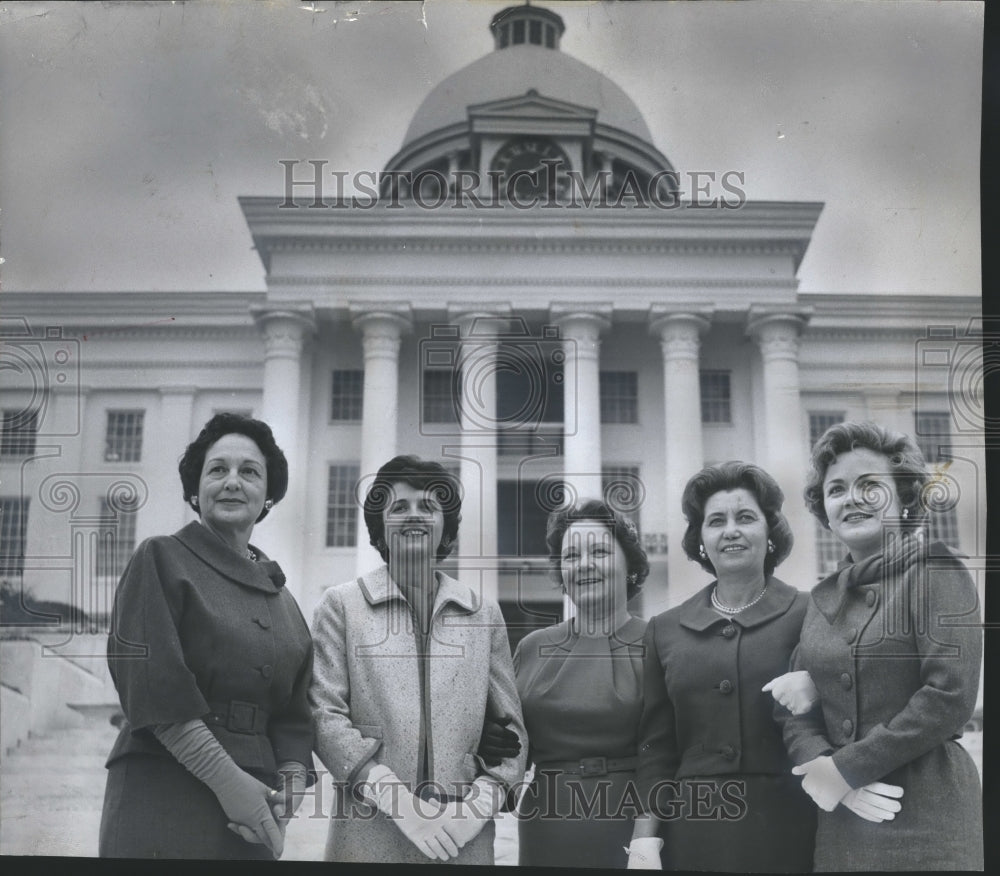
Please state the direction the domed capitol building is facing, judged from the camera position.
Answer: facing the viewer

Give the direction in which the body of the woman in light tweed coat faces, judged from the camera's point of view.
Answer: toward the camera

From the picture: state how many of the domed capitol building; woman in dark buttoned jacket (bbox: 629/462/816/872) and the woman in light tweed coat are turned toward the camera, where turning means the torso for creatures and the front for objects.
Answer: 3

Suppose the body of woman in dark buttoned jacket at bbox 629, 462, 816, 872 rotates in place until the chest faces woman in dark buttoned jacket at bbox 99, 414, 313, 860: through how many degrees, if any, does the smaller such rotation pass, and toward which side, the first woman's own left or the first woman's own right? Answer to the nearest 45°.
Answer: approximately 90° to the first woman's own right

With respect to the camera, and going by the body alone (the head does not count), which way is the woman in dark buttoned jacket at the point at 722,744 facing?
toward the camera

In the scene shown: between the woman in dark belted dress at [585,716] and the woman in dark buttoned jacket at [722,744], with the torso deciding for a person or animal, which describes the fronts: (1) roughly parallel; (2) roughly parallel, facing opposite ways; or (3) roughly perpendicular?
roughly parallel

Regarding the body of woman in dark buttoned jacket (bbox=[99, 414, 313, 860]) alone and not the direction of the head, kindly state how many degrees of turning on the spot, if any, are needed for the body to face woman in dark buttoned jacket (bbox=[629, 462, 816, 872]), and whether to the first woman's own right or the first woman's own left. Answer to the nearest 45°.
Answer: approximately 45° to the first woman's own left

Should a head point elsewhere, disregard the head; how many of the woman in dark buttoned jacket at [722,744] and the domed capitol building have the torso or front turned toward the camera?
2

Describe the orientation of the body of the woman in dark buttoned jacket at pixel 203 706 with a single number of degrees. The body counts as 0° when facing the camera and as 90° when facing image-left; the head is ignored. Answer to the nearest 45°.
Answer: approximately 315°

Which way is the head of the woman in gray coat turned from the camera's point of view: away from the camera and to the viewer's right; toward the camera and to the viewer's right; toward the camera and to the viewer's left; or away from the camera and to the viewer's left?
toward the camera and to the viewer's left

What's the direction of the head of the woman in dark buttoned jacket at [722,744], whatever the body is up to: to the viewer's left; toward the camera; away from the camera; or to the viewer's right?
toward the camera

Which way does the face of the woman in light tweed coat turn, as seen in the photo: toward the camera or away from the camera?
toward the camera

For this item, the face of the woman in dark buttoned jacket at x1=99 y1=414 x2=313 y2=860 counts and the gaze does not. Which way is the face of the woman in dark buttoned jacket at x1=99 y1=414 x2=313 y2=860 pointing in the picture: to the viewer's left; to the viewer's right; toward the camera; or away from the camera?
toward the camera
